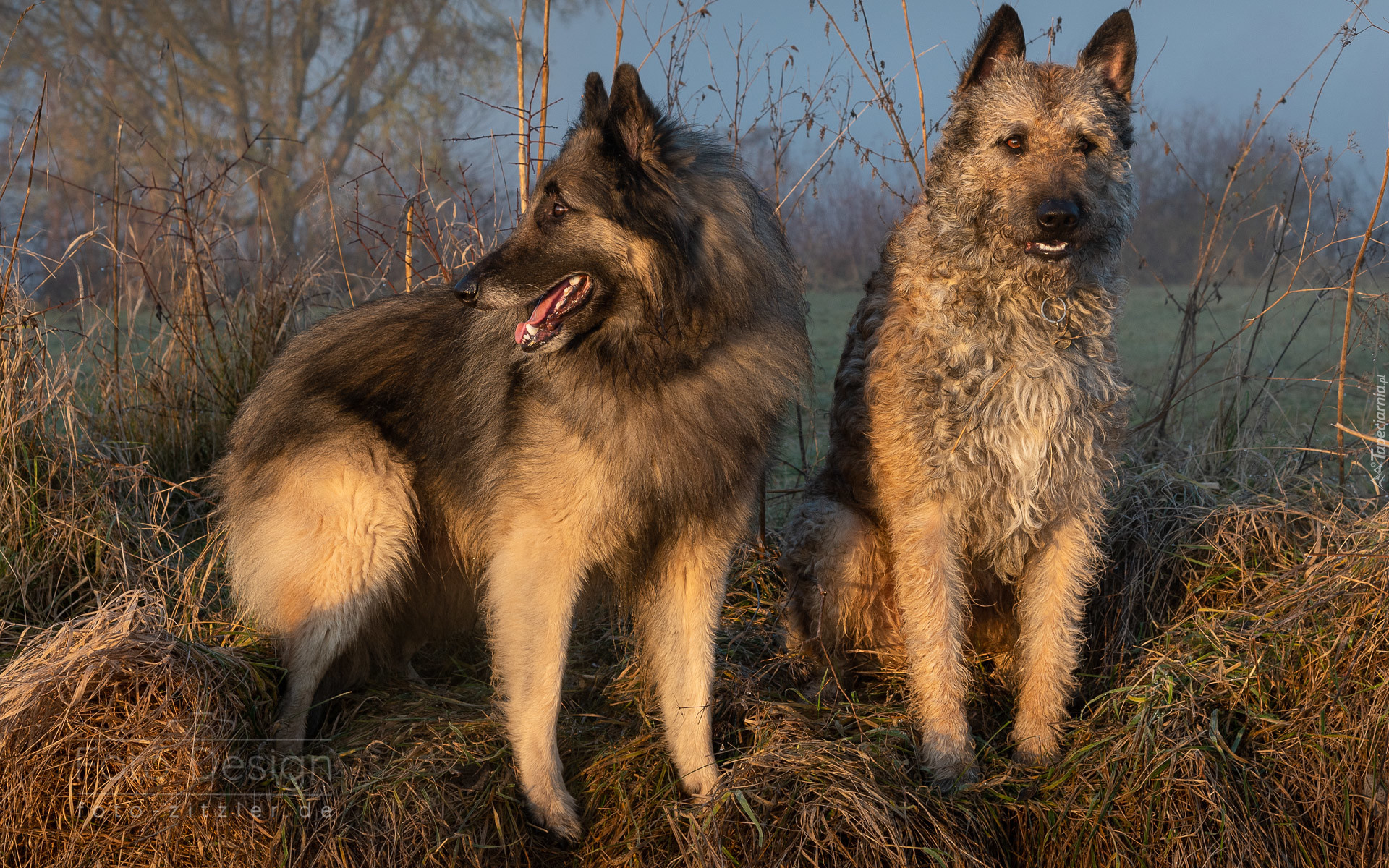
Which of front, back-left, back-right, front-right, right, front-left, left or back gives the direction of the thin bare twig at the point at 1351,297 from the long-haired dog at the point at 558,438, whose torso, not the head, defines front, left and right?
front-left

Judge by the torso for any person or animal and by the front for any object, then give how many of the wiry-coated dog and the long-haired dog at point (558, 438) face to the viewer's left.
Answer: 0

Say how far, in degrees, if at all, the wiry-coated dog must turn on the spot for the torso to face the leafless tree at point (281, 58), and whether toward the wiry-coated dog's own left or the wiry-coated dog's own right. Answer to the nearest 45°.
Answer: approximately 180°

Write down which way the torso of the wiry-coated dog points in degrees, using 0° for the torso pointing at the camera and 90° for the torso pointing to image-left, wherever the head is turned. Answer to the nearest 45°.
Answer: approximately 315°

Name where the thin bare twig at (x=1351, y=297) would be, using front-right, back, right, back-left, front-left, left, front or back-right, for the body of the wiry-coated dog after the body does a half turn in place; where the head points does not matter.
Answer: right

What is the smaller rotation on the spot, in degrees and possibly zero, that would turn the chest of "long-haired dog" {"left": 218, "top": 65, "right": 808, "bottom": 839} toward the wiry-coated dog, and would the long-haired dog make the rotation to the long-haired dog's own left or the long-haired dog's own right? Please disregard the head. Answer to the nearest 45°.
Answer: approximately 45° to the long-haired dog's own left

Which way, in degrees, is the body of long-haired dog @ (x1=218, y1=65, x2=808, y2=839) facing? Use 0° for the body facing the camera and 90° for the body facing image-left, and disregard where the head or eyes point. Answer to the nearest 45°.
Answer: approximately 315°

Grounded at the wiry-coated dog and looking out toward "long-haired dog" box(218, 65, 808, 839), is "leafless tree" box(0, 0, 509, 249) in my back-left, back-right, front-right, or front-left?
front-right

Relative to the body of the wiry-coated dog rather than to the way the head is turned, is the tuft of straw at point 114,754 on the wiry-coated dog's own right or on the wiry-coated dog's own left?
on the wiry-coated dog's own right

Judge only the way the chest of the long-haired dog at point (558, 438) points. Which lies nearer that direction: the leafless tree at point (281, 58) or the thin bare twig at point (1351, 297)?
the thin bare twig

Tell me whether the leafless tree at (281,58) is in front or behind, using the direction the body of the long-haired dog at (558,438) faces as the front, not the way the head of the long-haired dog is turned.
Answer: behind

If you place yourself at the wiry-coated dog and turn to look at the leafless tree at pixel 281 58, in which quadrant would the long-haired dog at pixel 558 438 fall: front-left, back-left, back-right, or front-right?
front-left
